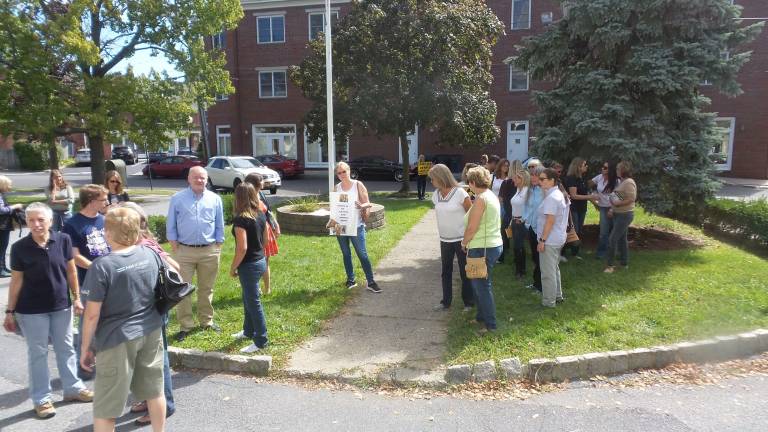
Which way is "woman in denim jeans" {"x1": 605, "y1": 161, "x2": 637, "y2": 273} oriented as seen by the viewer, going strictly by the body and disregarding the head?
to the viewer's left

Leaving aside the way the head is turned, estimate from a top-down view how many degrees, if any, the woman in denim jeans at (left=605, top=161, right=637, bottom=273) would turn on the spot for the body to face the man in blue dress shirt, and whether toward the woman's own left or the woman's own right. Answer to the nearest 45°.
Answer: approximately 45° to the woman's own left

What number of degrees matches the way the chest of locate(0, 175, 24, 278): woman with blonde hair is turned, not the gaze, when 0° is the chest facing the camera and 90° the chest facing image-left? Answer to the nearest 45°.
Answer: approximately 270°

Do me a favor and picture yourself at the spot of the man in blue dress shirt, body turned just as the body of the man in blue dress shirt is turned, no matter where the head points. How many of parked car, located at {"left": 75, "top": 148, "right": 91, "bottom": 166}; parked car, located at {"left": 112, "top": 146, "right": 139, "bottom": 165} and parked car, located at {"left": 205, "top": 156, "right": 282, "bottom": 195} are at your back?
3

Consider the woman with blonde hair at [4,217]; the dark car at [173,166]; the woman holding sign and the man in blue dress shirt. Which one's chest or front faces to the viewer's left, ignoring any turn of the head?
the dark car

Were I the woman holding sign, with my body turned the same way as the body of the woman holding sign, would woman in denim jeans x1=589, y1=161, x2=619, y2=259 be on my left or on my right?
on my left

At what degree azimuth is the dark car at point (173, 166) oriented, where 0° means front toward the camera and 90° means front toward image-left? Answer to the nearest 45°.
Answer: approximately 90°

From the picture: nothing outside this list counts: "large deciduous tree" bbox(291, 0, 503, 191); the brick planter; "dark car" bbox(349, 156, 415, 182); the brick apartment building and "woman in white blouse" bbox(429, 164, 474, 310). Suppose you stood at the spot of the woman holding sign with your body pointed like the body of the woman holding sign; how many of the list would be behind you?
4

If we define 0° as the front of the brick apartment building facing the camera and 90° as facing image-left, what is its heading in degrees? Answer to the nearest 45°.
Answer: approximately 0°

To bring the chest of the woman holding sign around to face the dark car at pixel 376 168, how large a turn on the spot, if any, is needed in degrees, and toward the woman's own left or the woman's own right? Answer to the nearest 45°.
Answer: approximately 180°

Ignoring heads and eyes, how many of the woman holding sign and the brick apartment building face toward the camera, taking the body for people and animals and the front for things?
2
